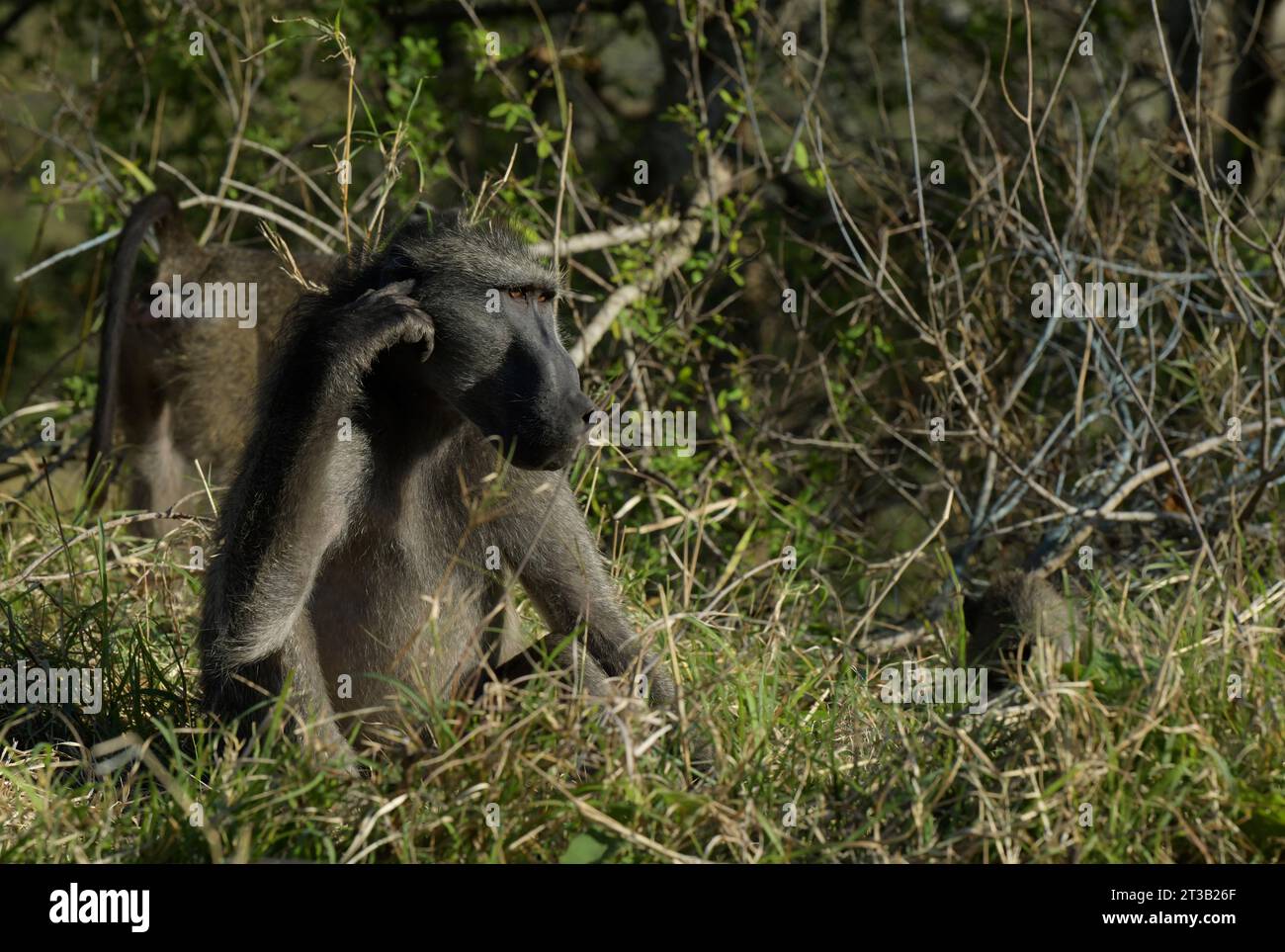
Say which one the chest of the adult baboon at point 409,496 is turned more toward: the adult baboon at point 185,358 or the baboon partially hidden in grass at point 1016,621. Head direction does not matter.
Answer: the baboon partially hidden in grass

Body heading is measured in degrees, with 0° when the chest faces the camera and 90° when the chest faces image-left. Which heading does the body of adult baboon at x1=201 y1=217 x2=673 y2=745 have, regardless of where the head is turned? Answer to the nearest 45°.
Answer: approximately 315°

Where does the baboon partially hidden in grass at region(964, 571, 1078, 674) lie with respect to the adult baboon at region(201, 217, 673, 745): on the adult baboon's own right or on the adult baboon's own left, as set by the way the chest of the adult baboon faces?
on the adult baboon's own left

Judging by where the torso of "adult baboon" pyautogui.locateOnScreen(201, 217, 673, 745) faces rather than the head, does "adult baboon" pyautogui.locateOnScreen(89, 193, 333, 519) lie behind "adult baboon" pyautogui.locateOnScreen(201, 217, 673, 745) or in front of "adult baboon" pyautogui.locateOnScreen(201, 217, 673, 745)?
behind
